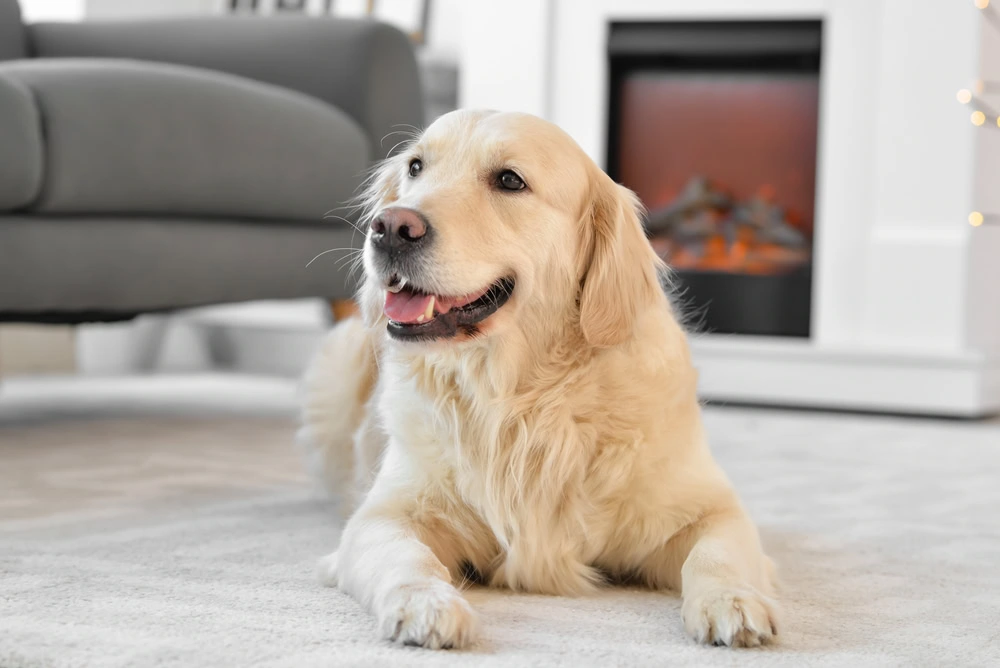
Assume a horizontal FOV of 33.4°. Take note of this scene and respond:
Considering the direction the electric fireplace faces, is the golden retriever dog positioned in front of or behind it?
in front

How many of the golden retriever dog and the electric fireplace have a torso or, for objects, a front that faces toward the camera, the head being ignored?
2

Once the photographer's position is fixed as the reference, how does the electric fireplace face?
facing the viewer

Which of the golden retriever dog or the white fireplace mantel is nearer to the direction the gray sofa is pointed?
the golden retriever dog

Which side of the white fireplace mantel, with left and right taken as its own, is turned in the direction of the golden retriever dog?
front

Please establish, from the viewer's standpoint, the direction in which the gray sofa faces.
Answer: facing the viewer and to the right of the viewer

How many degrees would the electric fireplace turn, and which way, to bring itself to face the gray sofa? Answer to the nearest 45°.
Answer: approximately 45° to its right

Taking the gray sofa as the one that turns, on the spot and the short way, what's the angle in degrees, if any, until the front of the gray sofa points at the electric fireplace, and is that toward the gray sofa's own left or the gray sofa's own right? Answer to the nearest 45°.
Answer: approximately 90° to the gray sofa's own left

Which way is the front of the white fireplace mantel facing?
toward the camera

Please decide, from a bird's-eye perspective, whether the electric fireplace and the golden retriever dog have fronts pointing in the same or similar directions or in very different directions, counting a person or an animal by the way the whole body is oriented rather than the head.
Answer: same or similar directions

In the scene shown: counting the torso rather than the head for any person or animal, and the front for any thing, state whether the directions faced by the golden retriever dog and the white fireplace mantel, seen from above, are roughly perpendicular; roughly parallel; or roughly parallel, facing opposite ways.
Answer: roughly parallel
